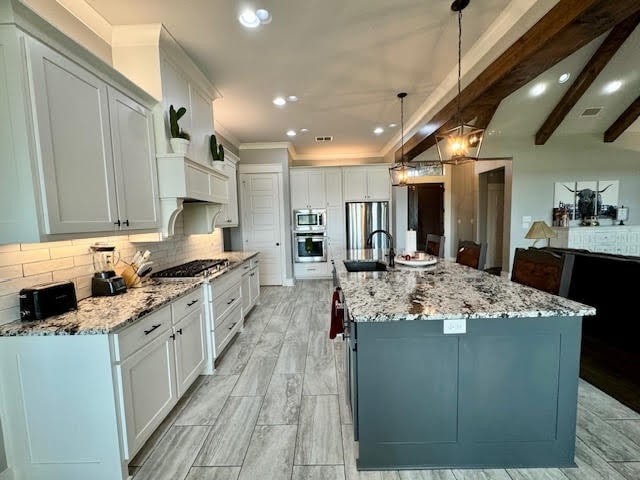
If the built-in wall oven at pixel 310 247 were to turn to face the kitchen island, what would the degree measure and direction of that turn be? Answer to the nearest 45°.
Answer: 0° — it already faces it

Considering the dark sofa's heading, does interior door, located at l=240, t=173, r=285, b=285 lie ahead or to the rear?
to the rear

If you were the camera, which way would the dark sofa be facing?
facing away from the viewer and to the right of the viewer

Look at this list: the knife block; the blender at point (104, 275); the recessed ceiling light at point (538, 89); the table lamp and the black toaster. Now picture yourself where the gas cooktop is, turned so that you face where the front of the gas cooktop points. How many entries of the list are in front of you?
2

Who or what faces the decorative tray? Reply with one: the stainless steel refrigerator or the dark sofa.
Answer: the stainless steel refrigerator

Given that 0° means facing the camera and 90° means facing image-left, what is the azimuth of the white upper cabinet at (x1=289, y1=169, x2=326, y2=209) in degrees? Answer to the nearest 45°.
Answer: approximately 0°

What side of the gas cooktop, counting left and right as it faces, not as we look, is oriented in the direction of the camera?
right

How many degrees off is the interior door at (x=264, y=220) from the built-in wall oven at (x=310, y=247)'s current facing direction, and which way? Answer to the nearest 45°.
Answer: approximately 90° to its right
